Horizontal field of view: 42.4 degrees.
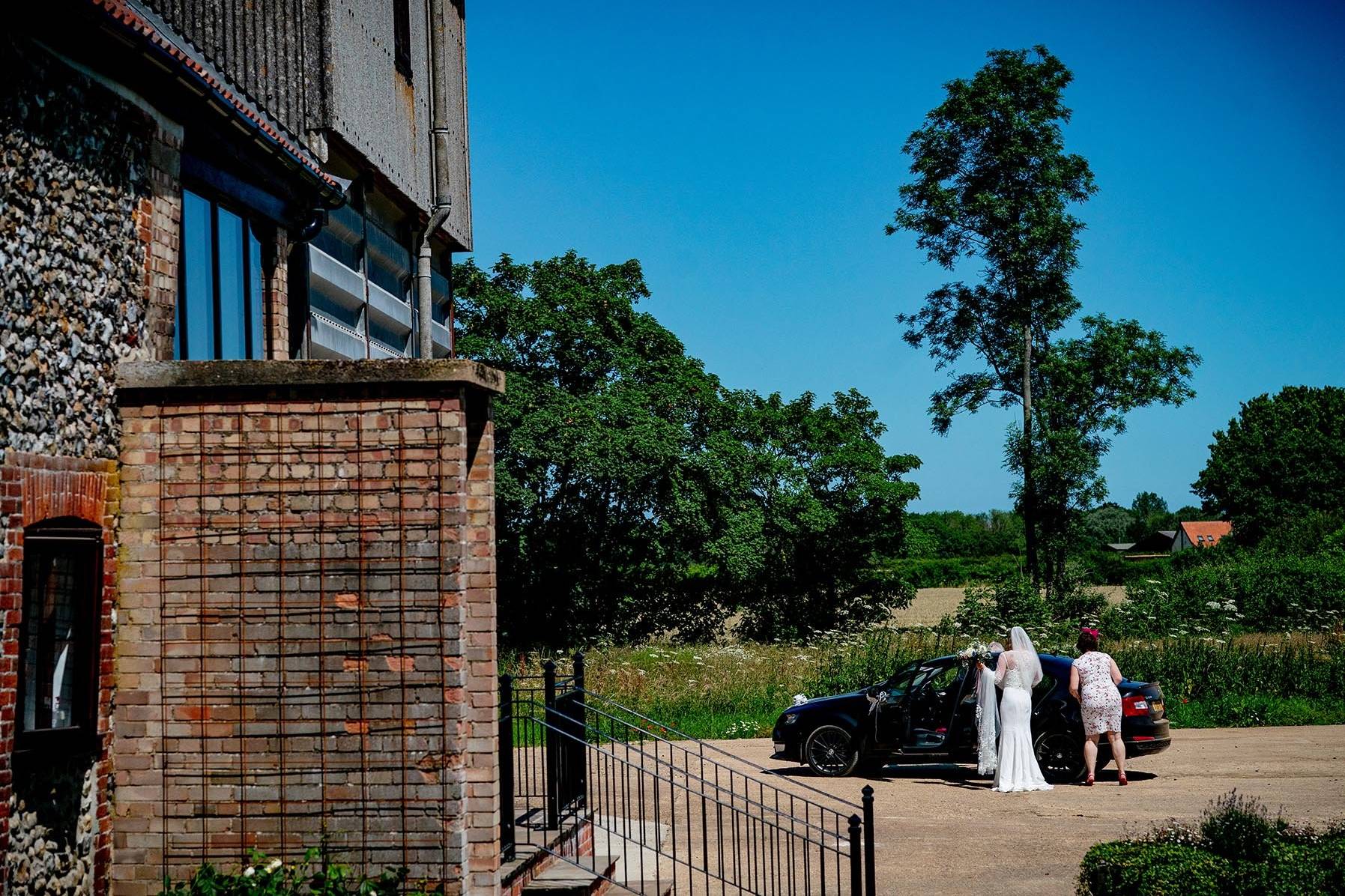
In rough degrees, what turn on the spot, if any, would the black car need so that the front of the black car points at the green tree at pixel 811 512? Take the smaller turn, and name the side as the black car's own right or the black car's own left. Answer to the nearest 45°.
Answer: approximately 90° to the black car's own right

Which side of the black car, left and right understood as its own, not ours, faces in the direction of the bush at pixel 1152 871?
left

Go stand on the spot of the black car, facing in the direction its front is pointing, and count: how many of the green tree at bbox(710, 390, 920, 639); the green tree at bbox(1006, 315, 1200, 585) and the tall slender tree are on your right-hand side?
3

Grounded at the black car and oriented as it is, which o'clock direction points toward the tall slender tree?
The tall slender tree is roughly at 3 o'clock from the black car.

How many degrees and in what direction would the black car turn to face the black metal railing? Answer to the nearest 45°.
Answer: approximately 90° to its left

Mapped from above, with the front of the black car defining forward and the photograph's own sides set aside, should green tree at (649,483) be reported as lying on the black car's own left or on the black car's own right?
on the black car's own right

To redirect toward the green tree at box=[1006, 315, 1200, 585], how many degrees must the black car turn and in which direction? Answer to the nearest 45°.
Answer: approximately 90° to its right

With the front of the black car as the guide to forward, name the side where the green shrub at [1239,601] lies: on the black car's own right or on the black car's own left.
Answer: on the black car's own right

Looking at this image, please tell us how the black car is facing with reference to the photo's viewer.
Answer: facing to the left of the viewer
